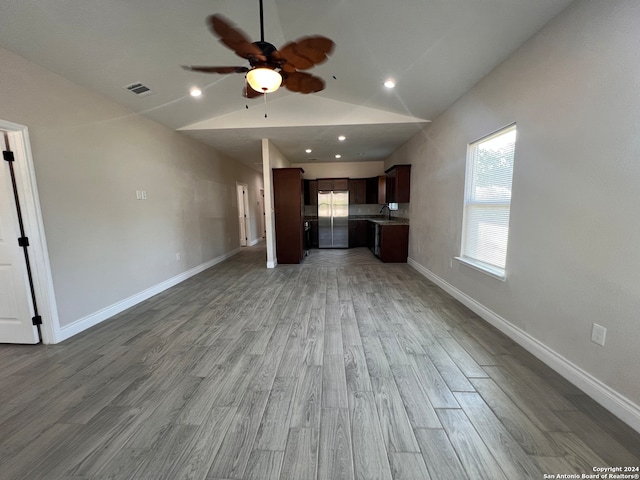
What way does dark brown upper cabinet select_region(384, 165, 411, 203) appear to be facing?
to the viewer's left

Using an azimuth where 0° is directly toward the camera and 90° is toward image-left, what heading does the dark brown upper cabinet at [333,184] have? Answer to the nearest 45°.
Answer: approximately 0°

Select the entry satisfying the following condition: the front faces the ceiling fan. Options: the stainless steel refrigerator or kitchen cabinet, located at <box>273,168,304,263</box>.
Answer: the stainless steel refrigerator

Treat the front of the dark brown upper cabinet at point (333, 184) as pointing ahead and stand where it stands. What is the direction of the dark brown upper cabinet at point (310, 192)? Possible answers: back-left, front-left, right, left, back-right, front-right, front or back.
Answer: back-right

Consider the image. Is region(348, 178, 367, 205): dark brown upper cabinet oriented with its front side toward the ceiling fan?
yes

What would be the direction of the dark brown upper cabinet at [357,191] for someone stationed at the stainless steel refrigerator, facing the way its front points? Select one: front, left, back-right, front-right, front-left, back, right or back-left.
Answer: back-left
